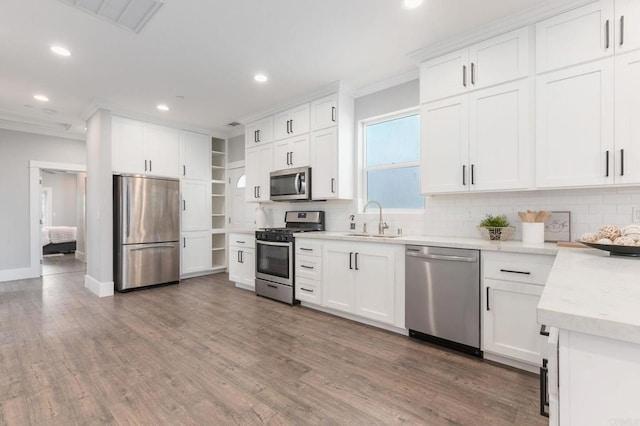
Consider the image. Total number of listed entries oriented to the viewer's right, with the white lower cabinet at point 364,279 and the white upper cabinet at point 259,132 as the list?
0

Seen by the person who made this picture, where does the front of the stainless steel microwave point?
facing the viewer and to the left of the viewer

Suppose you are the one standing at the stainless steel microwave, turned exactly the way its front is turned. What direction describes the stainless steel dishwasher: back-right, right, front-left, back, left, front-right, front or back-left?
left

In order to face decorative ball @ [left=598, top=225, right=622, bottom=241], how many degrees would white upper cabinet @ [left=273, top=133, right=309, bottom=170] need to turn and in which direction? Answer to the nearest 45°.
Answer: approximately 90° to its left

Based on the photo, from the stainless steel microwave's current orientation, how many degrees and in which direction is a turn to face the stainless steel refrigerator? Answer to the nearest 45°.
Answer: approximately 45° to its right

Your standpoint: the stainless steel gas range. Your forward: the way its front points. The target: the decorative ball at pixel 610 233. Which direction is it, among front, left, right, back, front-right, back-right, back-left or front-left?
left

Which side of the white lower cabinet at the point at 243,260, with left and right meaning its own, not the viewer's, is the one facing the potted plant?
left

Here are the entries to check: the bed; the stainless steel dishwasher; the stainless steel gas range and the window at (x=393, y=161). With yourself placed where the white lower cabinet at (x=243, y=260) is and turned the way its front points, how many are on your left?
3

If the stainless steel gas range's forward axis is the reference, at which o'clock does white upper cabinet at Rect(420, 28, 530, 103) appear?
The white upper cabinet is roughly at 9 o'clock from the stainless steel gas range.

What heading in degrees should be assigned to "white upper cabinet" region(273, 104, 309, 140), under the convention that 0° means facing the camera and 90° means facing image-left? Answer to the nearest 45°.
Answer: approximately 45°
